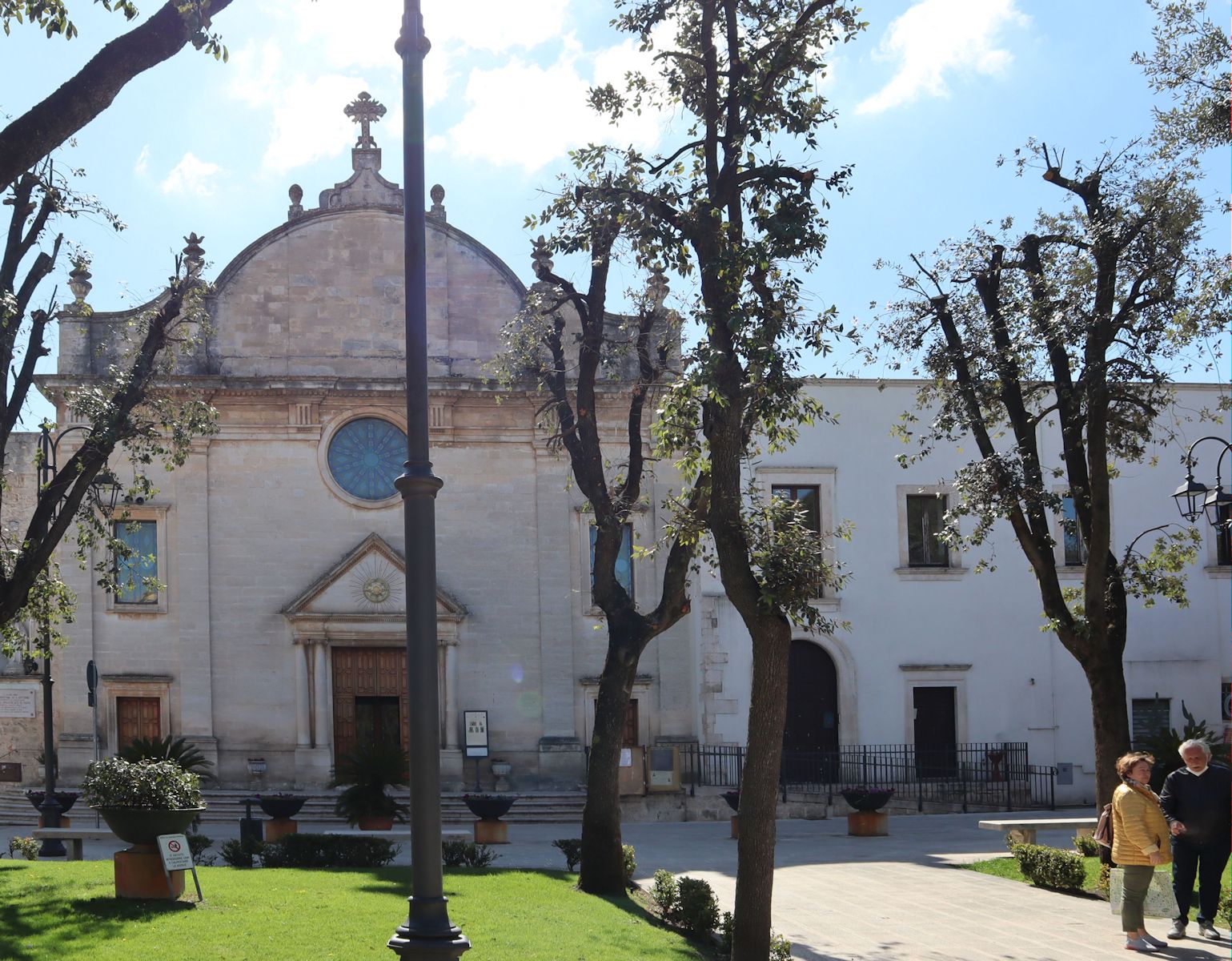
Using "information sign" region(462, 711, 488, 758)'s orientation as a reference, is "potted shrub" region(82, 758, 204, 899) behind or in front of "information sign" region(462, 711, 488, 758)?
in front

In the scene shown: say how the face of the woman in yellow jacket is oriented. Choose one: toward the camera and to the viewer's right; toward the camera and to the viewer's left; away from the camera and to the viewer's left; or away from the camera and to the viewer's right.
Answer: toward the camera and to the viewer's right

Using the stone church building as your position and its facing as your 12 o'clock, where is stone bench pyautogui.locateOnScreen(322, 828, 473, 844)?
The stone bench is roughly at 12 o'clock from the stone church building.

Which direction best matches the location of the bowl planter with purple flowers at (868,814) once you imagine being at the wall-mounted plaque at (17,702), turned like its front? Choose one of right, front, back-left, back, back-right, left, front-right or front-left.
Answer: front-left

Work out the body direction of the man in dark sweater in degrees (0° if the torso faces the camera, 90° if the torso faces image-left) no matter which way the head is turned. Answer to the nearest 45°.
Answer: approximately 0°

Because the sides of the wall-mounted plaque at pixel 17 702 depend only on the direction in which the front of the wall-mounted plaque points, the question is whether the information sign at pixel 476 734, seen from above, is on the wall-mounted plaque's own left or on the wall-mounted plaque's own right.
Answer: on the wall-mounted plaque's own left
